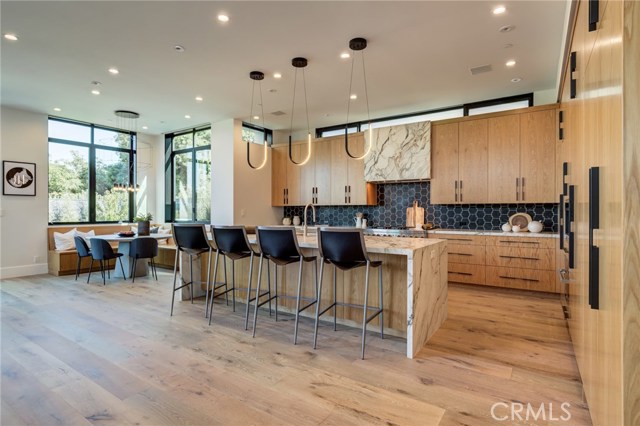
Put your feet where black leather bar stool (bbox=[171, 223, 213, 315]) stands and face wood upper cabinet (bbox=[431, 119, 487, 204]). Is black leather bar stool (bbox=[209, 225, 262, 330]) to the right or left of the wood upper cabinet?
right

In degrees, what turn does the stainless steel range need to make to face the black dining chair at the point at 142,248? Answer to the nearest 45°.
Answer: approximately 90° to its right

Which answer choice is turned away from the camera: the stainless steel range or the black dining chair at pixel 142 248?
the black dining chair

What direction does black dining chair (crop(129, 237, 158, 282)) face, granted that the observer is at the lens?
facing away from the viewer

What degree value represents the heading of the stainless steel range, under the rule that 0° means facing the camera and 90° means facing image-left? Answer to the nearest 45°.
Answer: approximately 0°

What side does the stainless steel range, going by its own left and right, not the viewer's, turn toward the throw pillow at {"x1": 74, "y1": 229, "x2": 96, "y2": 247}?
right

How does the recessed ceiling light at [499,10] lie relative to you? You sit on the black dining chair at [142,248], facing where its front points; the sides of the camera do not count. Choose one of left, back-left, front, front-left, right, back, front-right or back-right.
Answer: back-right

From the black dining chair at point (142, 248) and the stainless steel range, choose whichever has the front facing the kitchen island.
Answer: the stainless steel range
